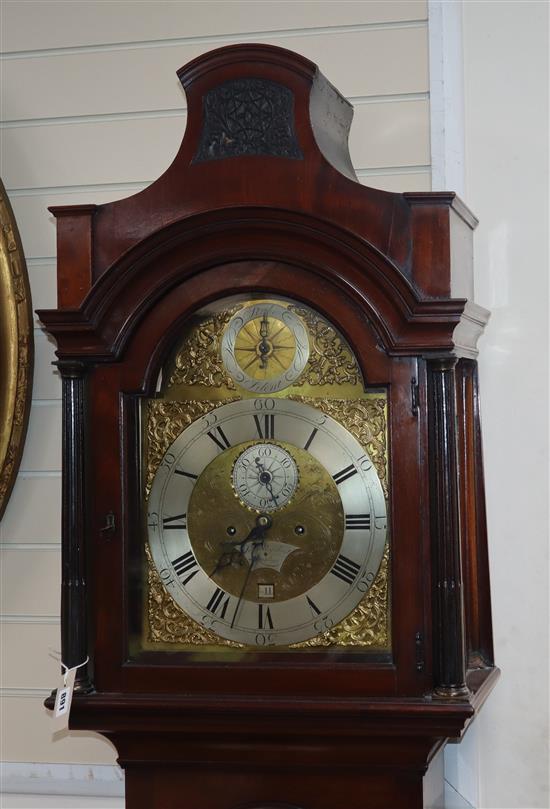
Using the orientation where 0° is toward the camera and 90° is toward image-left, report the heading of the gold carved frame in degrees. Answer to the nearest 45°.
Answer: approximately 0°

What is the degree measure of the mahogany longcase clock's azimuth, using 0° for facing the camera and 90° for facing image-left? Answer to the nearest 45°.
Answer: approximately 0°

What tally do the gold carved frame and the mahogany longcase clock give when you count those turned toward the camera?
2

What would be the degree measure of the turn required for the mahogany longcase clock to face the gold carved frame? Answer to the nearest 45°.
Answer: approximately 135° to its right

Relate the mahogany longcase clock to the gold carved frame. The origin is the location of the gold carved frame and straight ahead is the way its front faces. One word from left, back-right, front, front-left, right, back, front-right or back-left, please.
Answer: front-left
